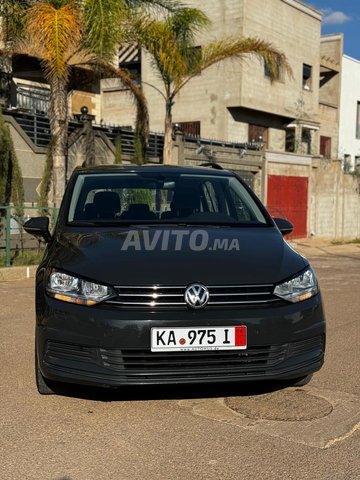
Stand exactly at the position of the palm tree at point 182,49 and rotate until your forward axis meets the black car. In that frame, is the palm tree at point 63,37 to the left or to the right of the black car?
right

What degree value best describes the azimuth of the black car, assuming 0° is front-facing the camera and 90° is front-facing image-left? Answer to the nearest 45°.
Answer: approximately 0°

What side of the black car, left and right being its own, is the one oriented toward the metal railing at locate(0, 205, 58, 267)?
back

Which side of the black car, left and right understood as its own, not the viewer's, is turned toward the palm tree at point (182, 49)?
back

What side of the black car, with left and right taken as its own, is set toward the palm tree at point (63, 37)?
back
